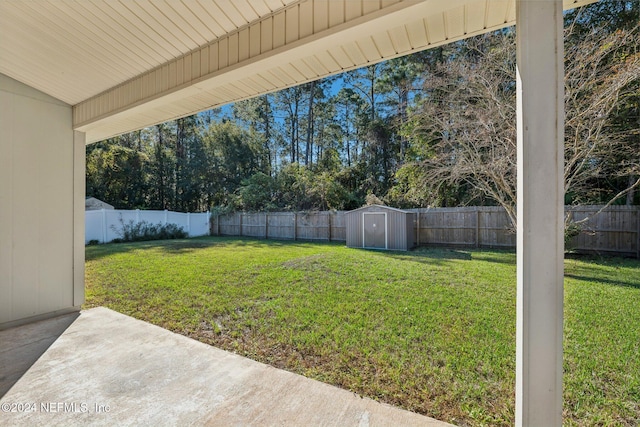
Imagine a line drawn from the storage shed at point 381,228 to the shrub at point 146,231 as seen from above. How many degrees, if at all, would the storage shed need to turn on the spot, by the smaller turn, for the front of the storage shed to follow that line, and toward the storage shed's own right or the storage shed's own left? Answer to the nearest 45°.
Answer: approximately 90° to the storage shed's own right

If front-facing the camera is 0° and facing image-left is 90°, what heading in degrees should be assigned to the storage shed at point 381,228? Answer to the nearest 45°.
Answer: approximately 0°

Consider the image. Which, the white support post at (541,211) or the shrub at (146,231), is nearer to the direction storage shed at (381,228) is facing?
the white support post

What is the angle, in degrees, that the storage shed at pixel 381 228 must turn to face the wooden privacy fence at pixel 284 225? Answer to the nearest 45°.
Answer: approximately 135° to its right

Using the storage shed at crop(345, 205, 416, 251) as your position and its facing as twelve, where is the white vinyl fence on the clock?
The white vinyl fence is roughly at 3 o'clock from the storage shed.

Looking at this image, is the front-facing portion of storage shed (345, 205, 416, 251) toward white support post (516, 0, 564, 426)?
yes
